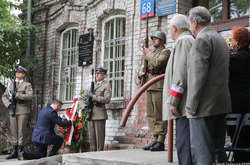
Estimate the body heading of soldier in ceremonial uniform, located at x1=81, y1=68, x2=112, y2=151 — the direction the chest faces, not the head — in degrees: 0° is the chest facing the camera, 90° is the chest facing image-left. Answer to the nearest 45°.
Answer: approximately 45°

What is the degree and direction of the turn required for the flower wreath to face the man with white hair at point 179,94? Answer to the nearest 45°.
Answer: approximately 45° to its left

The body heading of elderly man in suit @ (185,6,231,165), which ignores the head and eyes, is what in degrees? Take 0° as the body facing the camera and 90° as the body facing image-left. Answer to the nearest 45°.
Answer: approximately 135°

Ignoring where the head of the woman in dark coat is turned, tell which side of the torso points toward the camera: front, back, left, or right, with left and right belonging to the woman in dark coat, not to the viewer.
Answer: left

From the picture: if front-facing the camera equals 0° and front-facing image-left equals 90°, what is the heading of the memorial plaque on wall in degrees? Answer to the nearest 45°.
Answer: approximately 45°

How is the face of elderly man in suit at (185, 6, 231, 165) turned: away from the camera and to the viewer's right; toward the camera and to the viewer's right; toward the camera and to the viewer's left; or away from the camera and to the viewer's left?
away from the camera and to the viewer's left

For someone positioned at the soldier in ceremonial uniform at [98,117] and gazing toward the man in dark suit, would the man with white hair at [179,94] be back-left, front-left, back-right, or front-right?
back-left
